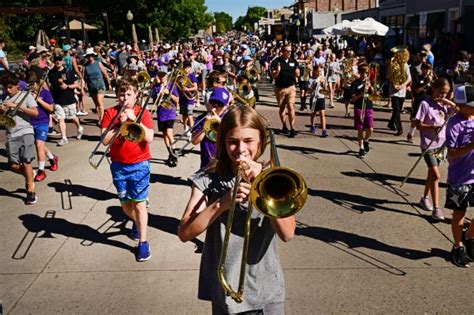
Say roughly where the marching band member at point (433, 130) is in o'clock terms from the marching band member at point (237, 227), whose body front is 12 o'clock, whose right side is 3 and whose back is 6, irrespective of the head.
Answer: the marching band member at point (433, 130) is roughly at 7 o'clock from the marching band member at point (237, 227).

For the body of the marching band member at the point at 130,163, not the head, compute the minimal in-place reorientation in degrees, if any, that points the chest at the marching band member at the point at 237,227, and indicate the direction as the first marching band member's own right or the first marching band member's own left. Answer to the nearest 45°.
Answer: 0° — they already face them

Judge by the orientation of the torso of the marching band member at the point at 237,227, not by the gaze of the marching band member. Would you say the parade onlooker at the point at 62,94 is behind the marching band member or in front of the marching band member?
behind

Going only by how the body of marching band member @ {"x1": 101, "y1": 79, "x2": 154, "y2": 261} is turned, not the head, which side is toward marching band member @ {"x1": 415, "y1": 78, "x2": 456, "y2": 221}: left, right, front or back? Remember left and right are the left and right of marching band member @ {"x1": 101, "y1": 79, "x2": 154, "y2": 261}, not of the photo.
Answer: left

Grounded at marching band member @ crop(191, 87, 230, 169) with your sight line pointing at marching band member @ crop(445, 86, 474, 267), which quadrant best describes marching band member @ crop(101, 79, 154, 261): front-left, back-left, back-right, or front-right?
back-right

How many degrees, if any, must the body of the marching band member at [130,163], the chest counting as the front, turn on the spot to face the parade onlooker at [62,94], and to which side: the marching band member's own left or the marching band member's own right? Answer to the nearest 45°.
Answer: approximately 180°

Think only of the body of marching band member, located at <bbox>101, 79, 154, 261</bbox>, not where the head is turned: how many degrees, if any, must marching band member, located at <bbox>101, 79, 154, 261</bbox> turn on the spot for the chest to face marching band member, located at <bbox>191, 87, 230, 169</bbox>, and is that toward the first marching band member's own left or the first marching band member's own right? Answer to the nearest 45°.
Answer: approximately 90° to the first marching band member's own left

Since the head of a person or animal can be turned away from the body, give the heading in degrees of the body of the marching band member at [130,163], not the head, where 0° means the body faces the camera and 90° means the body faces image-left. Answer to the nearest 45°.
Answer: approximately 0°

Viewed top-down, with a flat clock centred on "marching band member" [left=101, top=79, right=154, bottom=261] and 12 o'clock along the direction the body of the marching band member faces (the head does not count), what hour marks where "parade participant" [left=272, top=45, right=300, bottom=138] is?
The parade participant is roughly at 7 o'clock from the marching band member.

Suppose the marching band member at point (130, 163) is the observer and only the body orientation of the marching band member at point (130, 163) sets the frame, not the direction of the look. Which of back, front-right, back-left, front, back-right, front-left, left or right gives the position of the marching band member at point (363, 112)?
back-left
